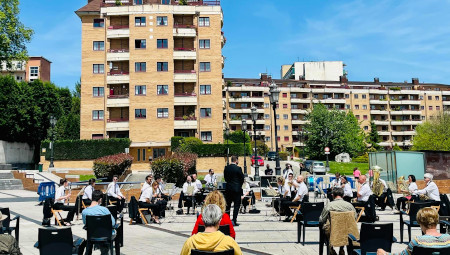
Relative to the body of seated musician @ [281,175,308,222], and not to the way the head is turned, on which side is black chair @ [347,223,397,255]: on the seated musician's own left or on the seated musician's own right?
on the seated musician's own left

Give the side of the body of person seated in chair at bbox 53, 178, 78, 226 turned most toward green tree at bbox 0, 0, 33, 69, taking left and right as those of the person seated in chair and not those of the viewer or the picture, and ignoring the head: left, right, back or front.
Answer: left

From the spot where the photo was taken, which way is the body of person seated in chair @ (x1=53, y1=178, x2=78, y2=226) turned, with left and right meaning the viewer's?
facing to the right of the viewer

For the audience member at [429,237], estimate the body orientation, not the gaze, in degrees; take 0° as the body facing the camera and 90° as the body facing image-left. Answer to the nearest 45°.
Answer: approximately 135°

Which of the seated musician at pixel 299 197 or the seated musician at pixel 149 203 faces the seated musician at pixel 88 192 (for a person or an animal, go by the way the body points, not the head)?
the seated musician at pixel 299 197

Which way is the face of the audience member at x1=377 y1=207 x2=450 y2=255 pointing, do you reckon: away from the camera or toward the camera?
away from the camera

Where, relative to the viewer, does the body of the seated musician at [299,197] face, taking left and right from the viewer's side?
facing to the left of the viewer
